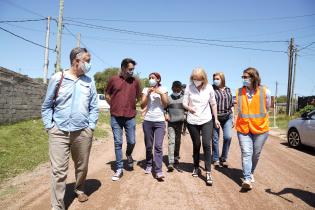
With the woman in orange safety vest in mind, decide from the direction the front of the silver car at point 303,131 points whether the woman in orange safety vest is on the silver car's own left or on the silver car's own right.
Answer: on the silver car's own left

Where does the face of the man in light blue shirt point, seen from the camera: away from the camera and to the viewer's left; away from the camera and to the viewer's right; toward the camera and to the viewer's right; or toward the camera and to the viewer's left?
toward the camera and to the viewer's right
